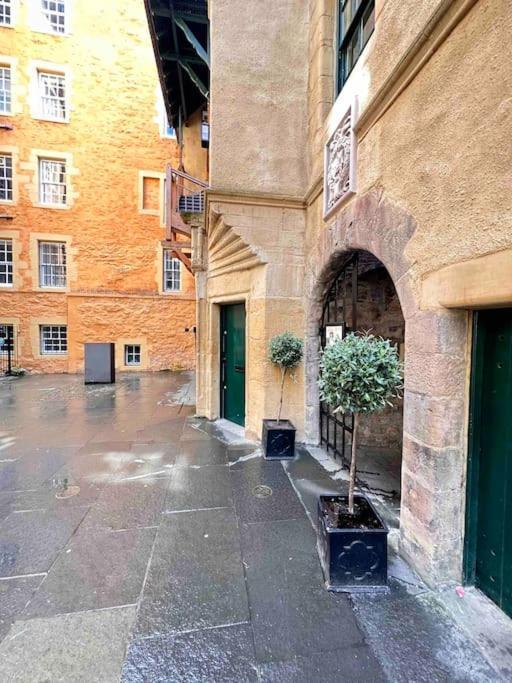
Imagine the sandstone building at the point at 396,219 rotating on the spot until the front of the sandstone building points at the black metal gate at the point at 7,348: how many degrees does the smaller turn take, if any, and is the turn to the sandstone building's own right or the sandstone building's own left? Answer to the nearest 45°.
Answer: approximately 90° to the sandstone building's own right

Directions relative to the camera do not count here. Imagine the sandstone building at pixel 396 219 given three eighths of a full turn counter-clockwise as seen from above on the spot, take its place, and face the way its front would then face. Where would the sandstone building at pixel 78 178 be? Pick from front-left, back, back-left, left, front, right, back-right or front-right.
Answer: back-left

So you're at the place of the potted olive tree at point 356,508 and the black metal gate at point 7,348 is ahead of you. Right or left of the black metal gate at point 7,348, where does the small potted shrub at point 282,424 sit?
right

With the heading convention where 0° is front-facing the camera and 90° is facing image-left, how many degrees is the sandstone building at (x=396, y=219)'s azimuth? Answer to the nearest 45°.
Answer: approximately 45°
